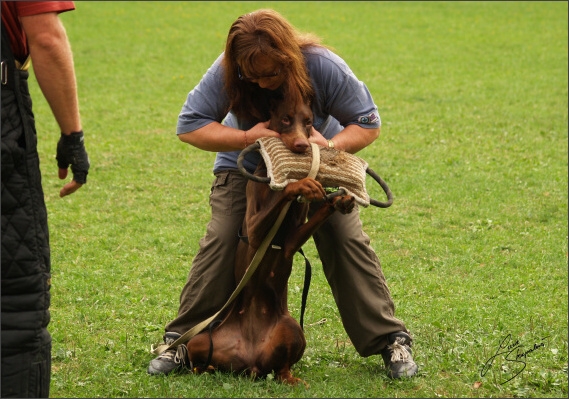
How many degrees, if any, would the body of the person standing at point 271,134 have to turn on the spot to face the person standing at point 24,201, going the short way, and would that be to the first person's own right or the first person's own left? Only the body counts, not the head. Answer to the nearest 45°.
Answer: approximately 45° to the first person's own right

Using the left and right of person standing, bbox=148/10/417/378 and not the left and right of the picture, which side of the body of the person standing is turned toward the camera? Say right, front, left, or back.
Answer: front

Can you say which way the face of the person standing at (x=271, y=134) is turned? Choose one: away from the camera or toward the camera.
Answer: toward the camera
